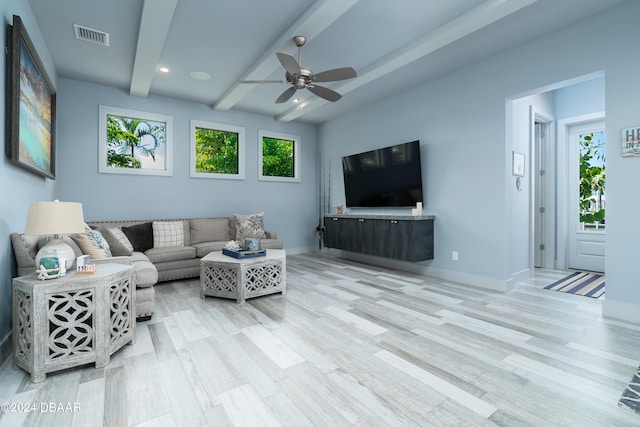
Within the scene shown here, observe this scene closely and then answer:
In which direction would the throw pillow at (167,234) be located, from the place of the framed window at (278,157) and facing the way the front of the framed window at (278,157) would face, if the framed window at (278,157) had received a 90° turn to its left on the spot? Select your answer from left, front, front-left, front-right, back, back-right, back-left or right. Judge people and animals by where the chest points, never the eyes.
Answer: back

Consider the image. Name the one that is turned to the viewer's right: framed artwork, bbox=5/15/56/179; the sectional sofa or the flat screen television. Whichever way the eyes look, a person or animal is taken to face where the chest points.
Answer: the framed artwork

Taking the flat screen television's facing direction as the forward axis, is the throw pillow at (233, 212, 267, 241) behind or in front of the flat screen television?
in front

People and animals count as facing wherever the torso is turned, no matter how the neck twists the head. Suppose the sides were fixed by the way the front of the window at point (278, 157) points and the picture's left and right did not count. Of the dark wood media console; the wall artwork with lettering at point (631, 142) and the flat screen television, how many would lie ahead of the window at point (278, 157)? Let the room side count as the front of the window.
3

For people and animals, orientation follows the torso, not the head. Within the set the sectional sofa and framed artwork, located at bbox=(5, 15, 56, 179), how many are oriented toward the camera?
1

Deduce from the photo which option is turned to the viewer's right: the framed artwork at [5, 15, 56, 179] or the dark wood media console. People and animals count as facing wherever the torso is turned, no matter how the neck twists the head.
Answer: the framed artwork

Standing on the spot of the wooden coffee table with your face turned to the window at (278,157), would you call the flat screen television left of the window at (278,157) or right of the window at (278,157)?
right

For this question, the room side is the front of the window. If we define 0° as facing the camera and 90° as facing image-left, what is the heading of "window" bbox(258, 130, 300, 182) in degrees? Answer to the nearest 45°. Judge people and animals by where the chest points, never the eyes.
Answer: approximately 315°

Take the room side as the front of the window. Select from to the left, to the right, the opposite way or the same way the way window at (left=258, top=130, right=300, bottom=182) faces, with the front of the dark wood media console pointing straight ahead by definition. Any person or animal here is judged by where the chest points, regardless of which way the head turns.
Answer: to the left

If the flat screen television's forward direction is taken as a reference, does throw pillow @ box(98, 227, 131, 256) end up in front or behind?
in front

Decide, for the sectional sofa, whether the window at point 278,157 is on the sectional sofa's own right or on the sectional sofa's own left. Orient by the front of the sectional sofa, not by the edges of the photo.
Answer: on the sectional sofa's own left

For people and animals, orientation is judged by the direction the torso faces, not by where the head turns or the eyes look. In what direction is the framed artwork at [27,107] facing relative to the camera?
to the viewer's right
